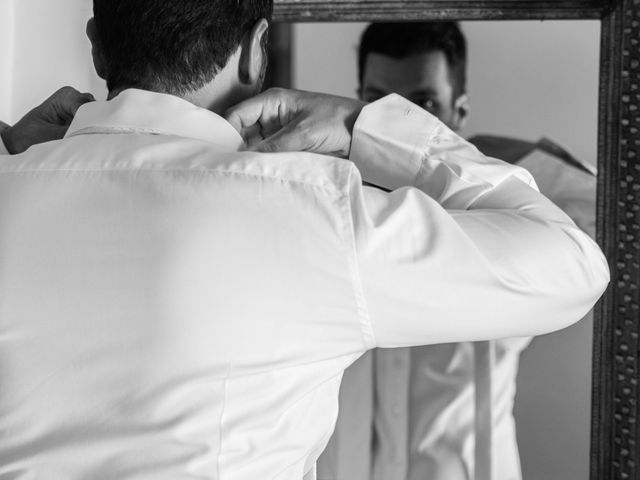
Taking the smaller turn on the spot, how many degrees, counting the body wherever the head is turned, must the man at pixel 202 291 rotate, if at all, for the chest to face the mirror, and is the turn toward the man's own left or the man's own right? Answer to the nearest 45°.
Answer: approximately 45° to the man's own right

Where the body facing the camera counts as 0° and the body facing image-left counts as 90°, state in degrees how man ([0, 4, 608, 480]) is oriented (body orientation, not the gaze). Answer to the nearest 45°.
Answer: approximately 180°

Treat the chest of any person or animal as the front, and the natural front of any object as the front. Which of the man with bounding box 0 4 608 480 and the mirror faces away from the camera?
the man

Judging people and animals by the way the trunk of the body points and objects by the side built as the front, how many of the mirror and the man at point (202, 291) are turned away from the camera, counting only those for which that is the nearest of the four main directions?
1

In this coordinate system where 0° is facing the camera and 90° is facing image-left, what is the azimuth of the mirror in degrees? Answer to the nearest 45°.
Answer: approximately 0°

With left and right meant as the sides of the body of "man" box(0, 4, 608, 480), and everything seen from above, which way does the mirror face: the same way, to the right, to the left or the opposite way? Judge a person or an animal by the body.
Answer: the opposite way

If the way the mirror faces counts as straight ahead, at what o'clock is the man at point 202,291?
The man is roughly at 1 o'clock from the mirror.
